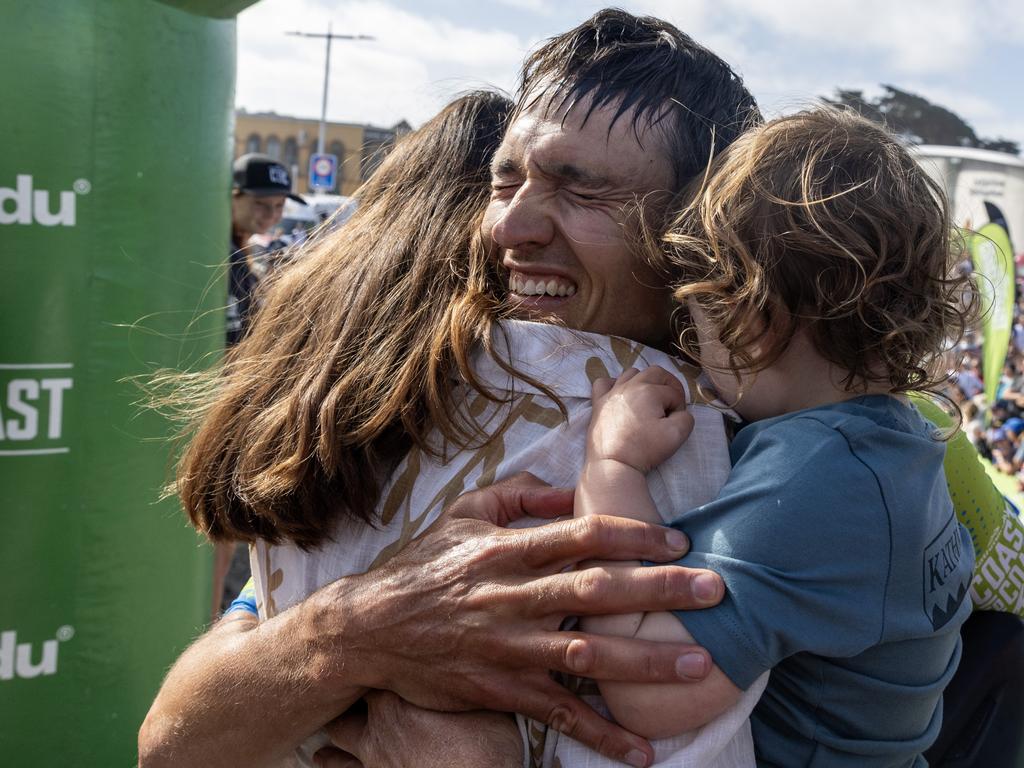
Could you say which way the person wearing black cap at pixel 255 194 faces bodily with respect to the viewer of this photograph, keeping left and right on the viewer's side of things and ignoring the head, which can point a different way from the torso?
facing the viewer and to the right of the viewer

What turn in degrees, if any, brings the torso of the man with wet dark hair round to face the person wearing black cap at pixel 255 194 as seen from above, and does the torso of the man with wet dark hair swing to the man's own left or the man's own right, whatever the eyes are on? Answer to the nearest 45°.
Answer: approximately 135° to the man's own right

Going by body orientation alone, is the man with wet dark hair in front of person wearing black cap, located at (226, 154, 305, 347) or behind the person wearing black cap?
in front

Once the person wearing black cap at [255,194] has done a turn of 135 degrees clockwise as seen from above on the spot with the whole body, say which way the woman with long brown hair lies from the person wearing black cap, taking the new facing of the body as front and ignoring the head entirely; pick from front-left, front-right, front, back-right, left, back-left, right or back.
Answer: left

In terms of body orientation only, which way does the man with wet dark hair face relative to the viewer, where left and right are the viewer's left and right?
facing the viewer and to the left of the viewer

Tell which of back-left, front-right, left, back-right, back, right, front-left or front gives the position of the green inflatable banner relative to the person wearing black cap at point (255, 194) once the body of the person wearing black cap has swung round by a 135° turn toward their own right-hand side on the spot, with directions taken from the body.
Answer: left

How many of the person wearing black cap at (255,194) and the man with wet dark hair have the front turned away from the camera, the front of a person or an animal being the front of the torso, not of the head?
0

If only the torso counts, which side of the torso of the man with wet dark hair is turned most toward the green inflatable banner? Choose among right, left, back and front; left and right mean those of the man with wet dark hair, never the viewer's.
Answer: right
